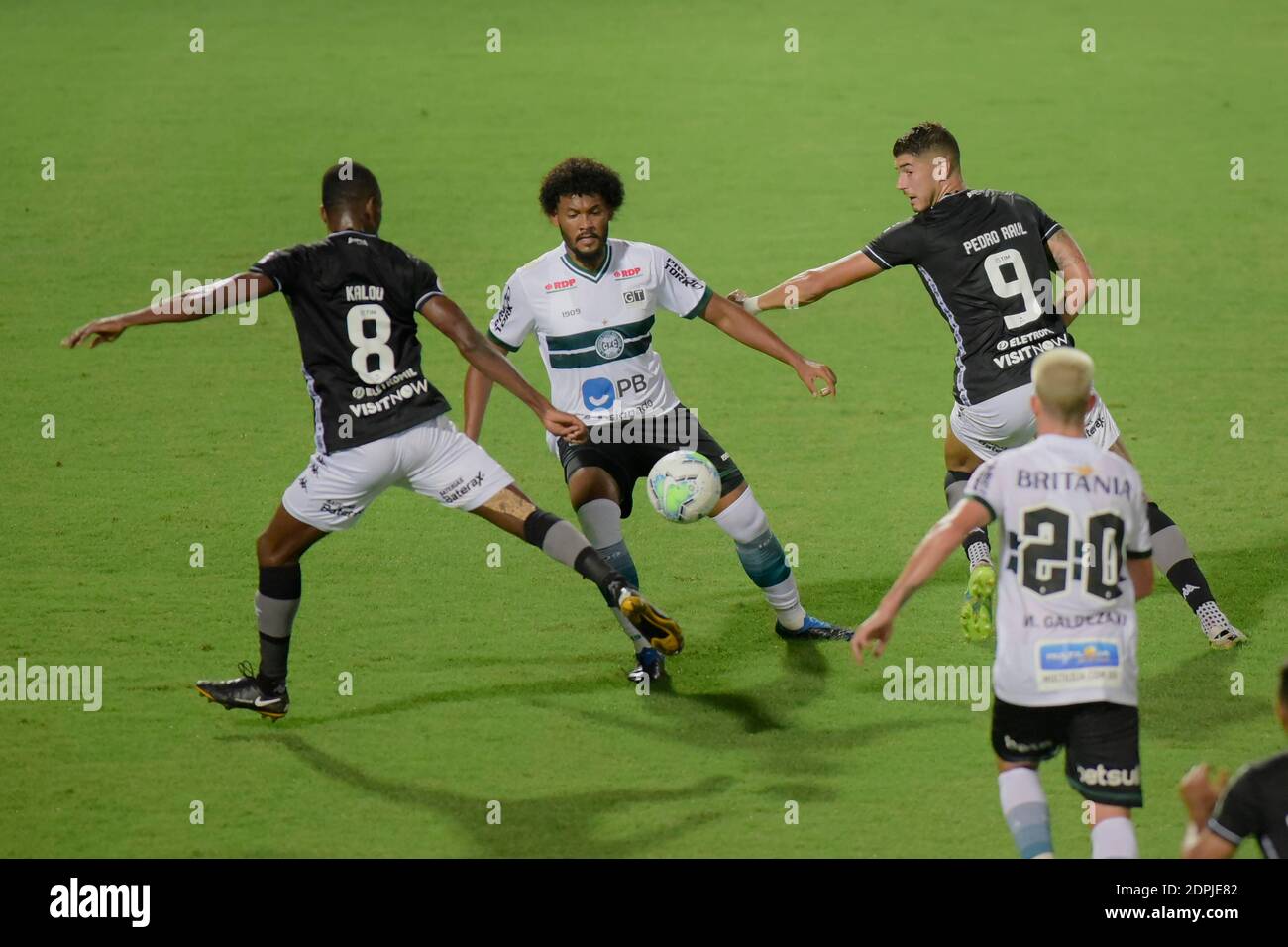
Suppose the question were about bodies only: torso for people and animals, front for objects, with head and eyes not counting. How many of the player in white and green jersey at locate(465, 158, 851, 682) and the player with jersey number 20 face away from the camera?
1

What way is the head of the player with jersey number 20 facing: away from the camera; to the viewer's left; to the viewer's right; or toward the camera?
away from the camera

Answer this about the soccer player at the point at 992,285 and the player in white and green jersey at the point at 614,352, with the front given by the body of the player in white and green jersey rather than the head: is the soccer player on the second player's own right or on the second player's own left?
on the second player's own left

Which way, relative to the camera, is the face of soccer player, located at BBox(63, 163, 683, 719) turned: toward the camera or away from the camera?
away from the camera

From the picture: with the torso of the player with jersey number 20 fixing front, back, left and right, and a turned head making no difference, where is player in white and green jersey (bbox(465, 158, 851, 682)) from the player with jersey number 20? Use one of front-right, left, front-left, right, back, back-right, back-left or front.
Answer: front-left

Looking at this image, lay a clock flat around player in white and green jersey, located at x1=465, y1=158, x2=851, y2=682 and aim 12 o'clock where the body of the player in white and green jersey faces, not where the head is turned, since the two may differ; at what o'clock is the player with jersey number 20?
The player with jersey number 20 is roughly at 11 o'clock from the player in white and green jersey.

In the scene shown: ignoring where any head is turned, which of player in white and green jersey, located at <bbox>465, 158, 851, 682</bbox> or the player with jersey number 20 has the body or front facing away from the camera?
the player with jersey number 20

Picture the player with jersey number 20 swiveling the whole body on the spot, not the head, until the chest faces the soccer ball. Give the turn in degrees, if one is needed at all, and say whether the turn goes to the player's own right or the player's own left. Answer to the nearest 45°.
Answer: approximately 45° to the player's own left

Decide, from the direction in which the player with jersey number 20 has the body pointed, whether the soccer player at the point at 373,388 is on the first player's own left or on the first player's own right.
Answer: on the first player's own left

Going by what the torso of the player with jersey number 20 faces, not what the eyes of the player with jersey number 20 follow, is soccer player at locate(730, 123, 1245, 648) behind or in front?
in front

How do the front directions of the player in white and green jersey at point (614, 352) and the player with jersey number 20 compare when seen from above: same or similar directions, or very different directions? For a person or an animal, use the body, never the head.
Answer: very different directions

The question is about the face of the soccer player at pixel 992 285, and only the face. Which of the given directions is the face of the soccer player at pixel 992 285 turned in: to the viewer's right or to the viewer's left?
to the viewer's left

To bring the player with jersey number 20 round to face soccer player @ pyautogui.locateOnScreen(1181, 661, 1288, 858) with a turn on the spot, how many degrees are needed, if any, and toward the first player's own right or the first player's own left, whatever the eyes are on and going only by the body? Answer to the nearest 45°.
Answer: approximately 135° to the first player's own right

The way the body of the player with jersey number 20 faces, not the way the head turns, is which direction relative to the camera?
away from the camera

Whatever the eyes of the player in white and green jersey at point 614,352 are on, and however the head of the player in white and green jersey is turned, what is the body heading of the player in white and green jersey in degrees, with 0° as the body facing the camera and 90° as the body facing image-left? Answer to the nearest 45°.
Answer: approximately 0°

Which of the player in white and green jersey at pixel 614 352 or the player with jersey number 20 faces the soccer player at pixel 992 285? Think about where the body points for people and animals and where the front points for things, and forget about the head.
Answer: the player with jersey number 20

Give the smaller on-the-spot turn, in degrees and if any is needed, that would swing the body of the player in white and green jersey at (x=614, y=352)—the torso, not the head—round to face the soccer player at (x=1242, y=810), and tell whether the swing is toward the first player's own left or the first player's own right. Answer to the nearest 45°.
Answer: approximately 45° to the first player's own left
